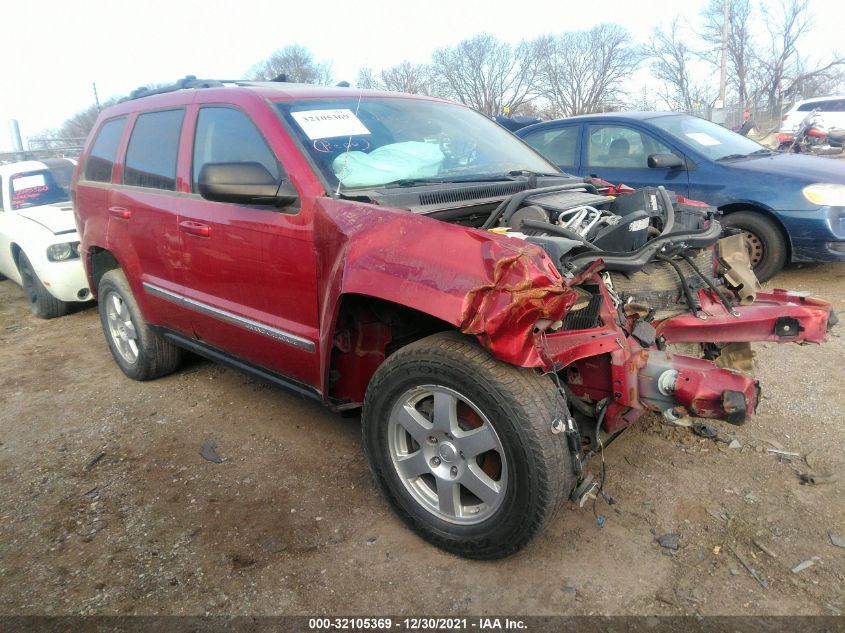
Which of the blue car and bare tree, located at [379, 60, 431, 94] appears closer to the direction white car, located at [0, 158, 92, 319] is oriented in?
the blue car

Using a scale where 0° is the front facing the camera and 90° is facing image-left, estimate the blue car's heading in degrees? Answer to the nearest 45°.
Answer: approximately 315°

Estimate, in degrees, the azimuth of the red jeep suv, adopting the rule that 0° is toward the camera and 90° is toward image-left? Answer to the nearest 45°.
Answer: approximately 315°

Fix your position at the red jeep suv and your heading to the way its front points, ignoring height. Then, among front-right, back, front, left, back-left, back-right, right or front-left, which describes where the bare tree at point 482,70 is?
back-left

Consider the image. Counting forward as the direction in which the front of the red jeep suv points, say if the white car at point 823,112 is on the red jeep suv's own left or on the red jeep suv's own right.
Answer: on the red jeep suv's own left

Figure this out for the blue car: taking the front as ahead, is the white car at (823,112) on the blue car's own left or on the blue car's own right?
on the blue car's own left

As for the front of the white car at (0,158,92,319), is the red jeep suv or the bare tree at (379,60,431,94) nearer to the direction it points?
the red jeep suv

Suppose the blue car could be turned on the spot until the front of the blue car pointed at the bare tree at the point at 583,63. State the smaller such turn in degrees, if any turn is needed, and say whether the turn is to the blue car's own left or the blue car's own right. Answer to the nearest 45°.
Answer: approximately 135° to the blue car's own left

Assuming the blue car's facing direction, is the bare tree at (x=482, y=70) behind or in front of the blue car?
behind
